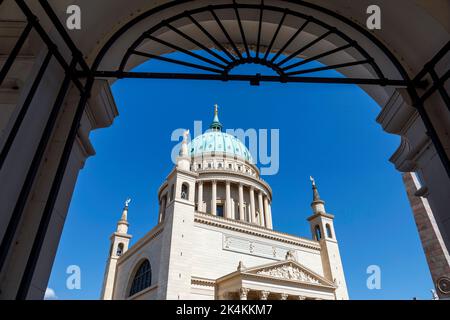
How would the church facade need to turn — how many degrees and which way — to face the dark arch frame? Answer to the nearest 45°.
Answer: approximately 45° to its right

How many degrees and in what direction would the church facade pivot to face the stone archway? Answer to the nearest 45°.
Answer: approximately 45° to its right

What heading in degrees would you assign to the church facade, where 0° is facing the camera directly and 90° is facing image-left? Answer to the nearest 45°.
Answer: approximately 315°
